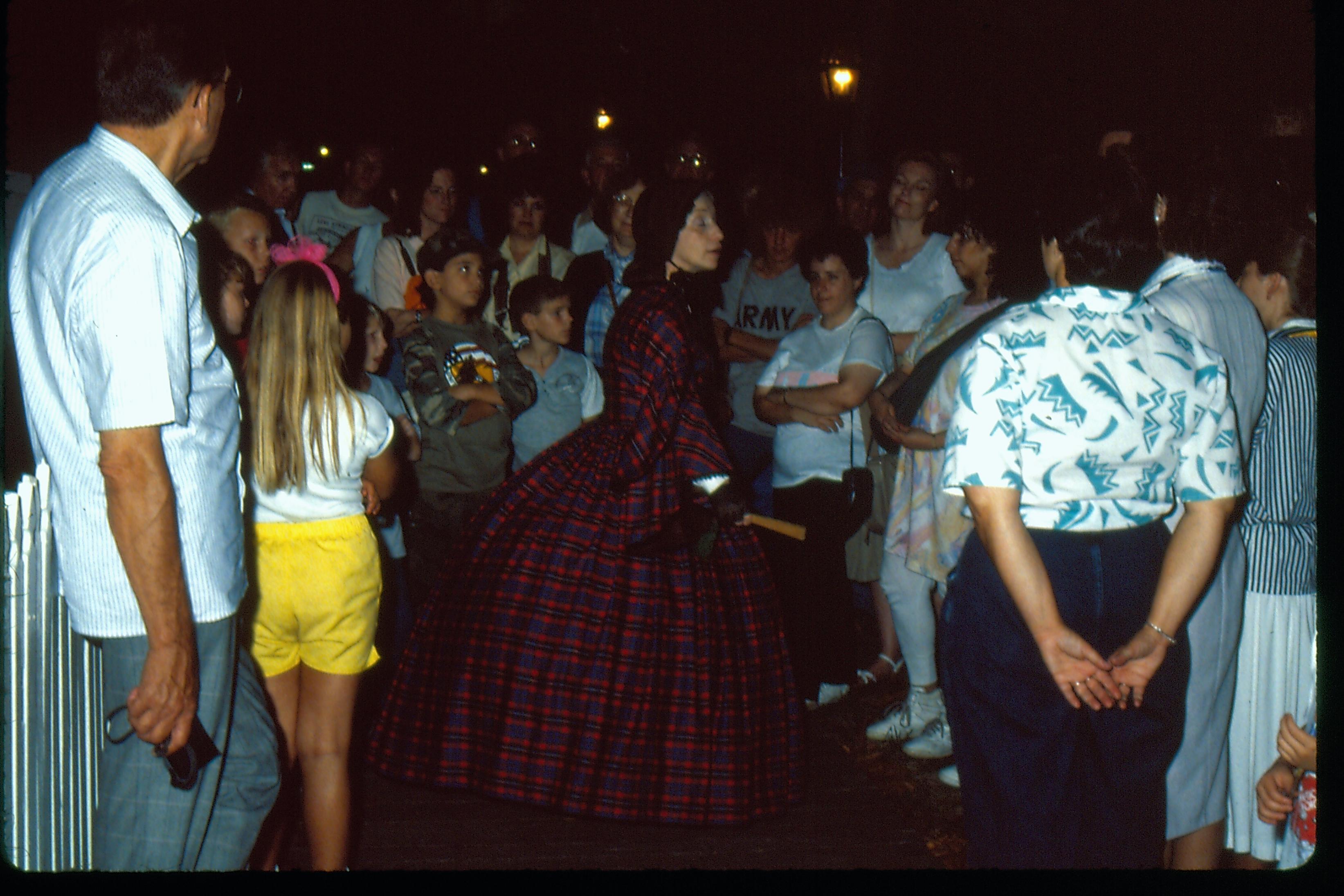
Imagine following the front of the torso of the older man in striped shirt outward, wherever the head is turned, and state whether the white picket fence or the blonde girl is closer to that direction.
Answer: the blonde girl

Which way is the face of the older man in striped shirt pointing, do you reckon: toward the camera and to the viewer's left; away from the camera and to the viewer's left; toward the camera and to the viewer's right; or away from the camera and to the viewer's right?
away from the camera and to the viewer's right

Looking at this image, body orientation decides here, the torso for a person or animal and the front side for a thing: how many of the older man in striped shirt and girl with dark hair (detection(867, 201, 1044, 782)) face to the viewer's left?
1

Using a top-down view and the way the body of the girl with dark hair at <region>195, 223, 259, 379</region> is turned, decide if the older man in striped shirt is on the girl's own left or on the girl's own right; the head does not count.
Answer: on the girl's own right

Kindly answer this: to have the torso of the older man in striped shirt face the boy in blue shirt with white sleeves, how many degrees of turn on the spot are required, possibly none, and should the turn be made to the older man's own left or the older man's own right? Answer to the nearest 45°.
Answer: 0° — they already face them

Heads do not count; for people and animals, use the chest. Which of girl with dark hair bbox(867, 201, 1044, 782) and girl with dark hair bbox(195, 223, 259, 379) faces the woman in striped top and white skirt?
girl with dark hair bbox(195, 223, 259, 379)

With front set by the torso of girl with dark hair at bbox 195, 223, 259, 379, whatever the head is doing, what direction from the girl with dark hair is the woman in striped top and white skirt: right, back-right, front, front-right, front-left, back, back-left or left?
front

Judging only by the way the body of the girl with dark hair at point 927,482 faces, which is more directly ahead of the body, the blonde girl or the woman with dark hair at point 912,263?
the blonde girl

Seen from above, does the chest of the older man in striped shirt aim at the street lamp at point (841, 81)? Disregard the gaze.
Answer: yes

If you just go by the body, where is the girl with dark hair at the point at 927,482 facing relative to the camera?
to the viewer's left

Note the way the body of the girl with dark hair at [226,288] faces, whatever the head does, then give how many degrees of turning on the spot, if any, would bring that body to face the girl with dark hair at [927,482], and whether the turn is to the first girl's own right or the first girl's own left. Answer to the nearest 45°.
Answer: approximately 45° to the first girl's own left

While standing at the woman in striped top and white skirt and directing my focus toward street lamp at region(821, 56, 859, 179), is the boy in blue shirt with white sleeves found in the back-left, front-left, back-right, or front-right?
front-left

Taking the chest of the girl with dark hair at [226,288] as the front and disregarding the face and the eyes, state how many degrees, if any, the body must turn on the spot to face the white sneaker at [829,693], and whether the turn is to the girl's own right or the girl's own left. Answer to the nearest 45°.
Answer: approximately 45° to the girl's own left

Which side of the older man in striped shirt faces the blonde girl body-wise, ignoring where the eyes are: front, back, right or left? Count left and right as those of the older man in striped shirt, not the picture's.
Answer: front

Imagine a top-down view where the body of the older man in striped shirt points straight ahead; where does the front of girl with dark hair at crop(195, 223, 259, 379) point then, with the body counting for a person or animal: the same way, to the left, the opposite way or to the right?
to the right

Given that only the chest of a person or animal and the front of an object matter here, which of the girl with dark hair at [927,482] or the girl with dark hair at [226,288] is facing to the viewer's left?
the girl with dark hair at [927,482]

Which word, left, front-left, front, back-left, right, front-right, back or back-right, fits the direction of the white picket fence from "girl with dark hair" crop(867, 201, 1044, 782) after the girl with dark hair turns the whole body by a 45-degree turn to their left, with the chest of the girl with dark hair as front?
front

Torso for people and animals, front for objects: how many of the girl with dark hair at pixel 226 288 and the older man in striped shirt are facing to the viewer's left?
0

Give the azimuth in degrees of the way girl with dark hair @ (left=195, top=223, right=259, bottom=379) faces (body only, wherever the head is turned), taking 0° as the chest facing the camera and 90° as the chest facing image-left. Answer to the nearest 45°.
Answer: approximately 315°

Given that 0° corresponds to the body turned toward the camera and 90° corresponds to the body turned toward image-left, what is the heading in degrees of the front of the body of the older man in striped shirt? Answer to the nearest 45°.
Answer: approximately 225°

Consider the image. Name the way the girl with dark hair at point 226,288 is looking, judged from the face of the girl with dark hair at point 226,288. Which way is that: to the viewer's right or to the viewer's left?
to the viewer's right
